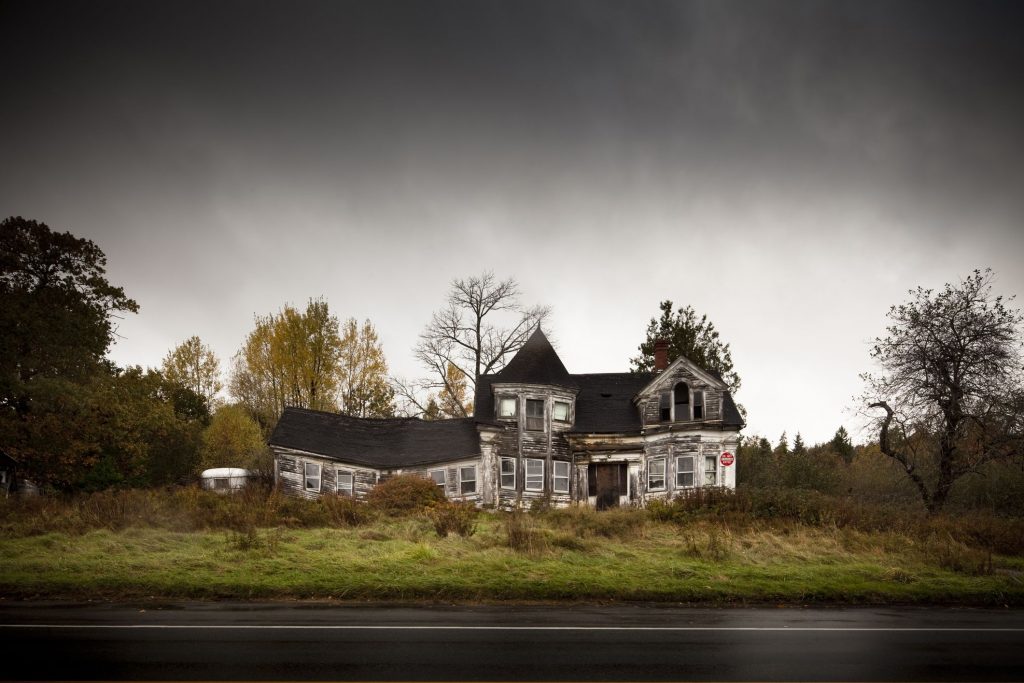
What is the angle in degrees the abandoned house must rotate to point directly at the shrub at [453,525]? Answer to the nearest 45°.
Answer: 0° — it already faces it

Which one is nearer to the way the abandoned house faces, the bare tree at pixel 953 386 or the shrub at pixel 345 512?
the shrub

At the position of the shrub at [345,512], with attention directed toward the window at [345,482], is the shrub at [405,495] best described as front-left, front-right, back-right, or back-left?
front-right

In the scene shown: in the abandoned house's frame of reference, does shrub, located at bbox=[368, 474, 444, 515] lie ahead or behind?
ahead

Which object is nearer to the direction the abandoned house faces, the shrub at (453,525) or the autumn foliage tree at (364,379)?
the shrub

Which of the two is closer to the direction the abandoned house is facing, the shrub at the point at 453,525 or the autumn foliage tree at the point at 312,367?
the shrub

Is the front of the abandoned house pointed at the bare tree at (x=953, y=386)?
no

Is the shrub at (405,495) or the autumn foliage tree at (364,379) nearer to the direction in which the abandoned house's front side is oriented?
the shrub

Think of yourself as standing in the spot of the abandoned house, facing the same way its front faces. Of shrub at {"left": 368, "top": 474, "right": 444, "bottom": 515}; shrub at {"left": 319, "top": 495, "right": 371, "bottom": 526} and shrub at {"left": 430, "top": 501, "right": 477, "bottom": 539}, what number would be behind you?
0

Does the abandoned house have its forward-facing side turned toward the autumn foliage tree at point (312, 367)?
no

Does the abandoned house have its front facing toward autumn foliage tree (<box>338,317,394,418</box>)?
no

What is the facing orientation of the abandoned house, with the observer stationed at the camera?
facing the viewer

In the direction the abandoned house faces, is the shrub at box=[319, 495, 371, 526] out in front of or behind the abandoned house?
in front
